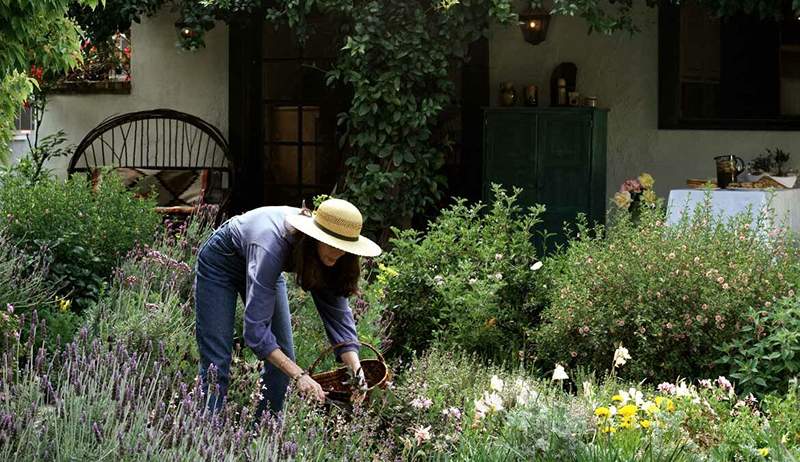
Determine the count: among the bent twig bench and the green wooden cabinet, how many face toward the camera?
2

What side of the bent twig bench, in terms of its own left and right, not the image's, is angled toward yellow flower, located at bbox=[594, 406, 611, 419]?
front

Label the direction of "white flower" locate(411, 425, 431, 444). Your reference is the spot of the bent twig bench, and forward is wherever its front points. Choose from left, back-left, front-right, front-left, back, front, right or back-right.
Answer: front

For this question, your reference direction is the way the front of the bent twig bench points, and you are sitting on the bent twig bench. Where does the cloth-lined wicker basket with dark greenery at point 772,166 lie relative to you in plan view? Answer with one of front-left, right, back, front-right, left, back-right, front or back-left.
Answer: front-left

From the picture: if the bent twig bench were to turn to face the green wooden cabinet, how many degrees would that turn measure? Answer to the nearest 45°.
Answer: approximately 45° to its left

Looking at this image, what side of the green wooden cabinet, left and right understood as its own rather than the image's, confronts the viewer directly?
front

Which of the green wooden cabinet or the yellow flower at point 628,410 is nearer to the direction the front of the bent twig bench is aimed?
the yellow flower

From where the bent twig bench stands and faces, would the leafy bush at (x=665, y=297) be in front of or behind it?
in front

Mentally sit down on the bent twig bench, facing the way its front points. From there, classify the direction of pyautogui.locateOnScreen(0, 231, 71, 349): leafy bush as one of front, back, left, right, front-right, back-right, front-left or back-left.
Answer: front

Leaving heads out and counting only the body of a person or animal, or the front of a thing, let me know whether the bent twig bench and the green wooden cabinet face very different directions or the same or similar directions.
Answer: same or similar directions

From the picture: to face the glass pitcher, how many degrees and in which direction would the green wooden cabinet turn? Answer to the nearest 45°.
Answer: approximately 45° to its left

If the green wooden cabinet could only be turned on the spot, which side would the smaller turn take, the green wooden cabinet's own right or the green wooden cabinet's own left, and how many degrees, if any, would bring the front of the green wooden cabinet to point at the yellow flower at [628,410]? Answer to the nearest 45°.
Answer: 0° — it already faces it

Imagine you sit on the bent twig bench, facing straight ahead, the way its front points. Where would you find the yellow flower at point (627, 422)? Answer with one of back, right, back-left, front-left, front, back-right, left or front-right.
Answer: front

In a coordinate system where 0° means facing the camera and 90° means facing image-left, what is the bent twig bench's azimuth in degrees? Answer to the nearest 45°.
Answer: approximately 0°

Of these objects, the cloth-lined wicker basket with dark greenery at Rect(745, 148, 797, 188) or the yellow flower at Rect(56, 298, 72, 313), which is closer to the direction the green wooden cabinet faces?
the yellow flower

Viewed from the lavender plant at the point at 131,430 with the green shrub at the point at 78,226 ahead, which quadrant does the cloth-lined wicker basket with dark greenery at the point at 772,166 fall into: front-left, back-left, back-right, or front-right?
front-right
